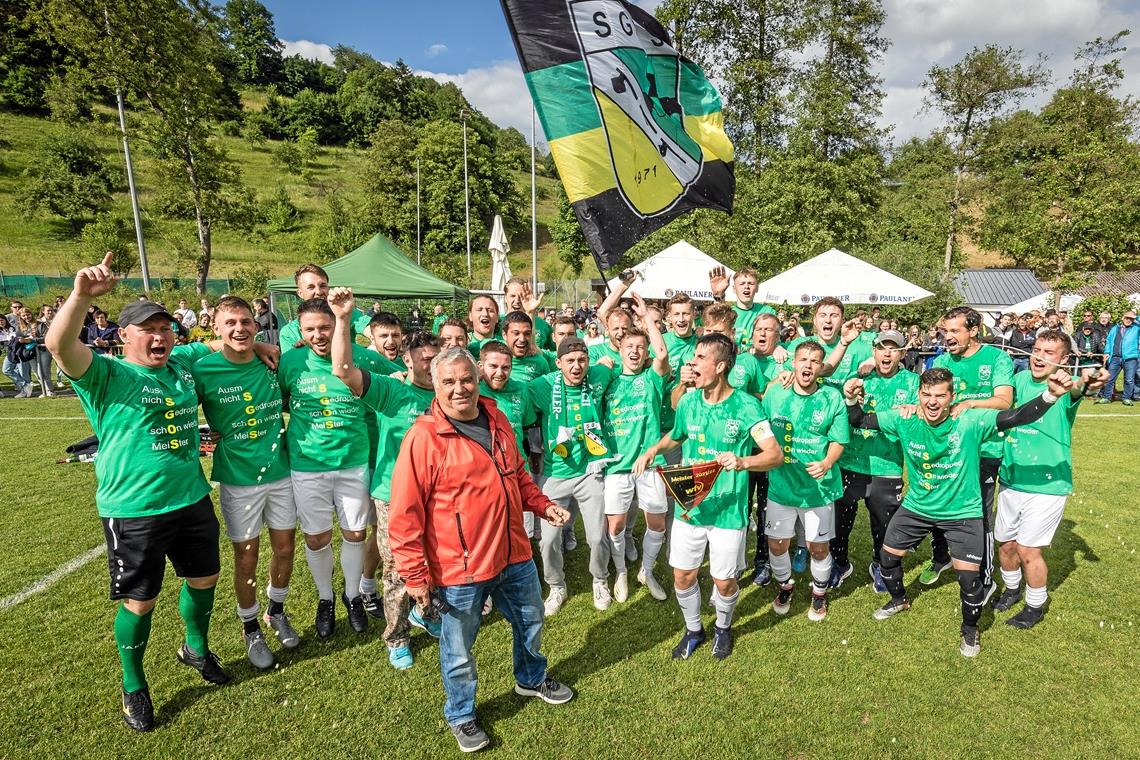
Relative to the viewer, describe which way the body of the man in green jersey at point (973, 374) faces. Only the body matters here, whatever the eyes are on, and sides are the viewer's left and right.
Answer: facing the viewer and to the left of the viewer

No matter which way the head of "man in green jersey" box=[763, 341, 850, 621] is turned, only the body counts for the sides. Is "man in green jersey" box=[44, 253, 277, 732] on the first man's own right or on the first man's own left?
on the first man's own right

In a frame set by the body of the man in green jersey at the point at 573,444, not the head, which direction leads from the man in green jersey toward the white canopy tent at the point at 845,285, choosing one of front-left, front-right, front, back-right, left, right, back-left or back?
back-left

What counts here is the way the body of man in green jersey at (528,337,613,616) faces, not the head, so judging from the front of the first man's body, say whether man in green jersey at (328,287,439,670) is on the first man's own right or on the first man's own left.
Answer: on the first man's own right

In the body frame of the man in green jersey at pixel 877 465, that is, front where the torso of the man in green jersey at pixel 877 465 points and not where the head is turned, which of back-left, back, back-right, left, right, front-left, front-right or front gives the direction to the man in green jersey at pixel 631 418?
front-right

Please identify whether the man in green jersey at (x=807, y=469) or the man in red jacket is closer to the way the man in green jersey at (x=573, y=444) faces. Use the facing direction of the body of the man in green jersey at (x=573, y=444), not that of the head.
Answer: the man in red jacket

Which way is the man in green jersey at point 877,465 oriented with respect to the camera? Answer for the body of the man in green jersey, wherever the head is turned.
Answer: toward the camera

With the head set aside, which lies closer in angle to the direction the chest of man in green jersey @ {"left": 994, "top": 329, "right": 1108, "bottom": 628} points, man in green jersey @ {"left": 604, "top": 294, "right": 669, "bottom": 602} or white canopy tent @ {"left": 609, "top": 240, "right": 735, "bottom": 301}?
the man in green jersey

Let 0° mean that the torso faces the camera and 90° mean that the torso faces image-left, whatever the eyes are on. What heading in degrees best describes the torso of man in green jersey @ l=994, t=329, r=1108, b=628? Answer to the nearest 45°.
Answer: approximately 45°

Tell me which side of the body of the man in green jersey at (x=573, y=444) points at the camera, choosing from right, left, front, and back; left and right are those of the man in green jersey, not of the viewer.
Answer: front

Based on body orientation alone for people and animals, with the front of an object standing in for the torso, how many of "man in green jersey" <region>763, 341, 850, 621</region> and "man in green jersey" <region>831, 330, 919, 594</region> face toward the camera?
2

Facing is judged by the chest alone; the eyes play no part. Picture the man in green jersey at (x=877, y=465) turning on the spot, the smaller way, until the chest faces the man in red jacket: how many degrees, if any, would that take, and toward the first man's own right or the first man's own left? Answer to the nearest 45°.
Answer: approximately 45° to the first man's own right
